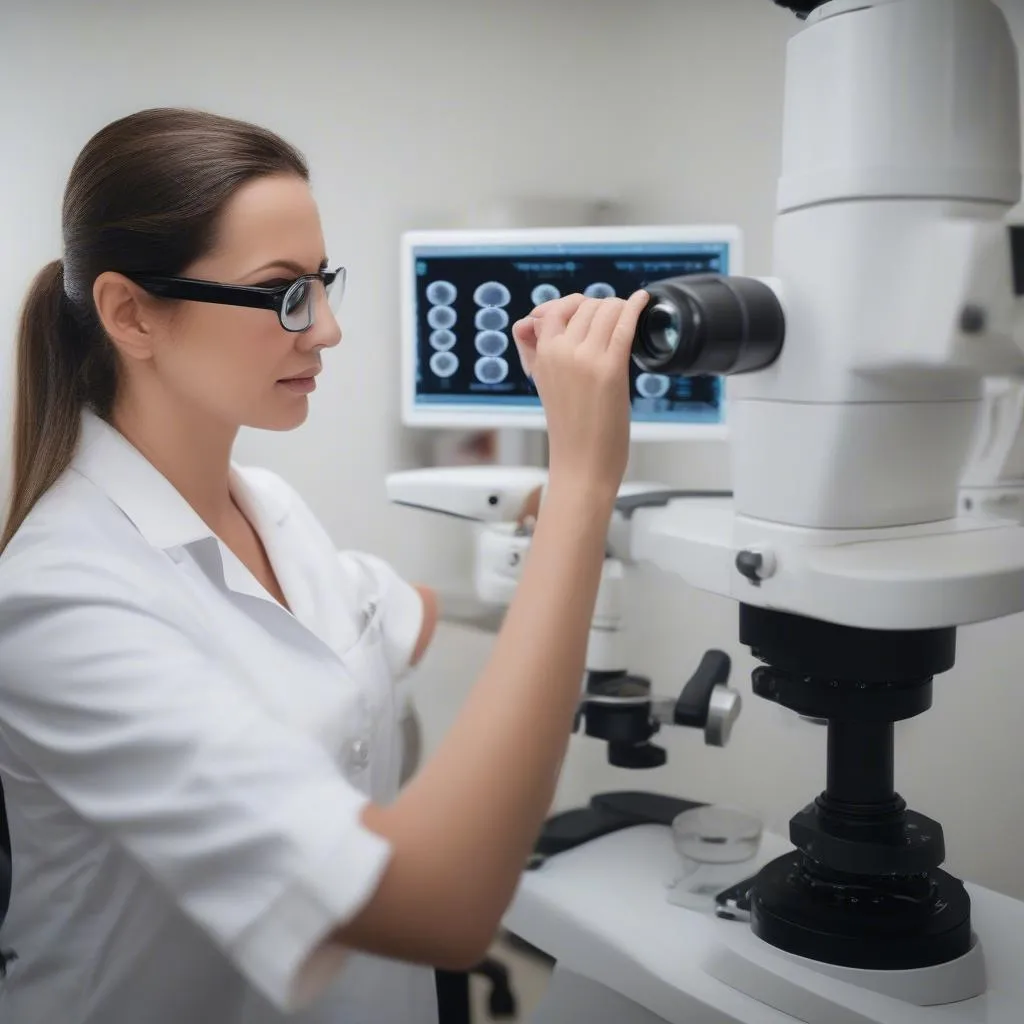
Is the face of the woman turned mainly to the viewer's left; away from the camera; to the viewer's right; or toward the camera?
to the viewer's right

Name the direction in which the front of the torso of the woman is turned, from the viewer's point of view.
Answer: to the viewer's right
